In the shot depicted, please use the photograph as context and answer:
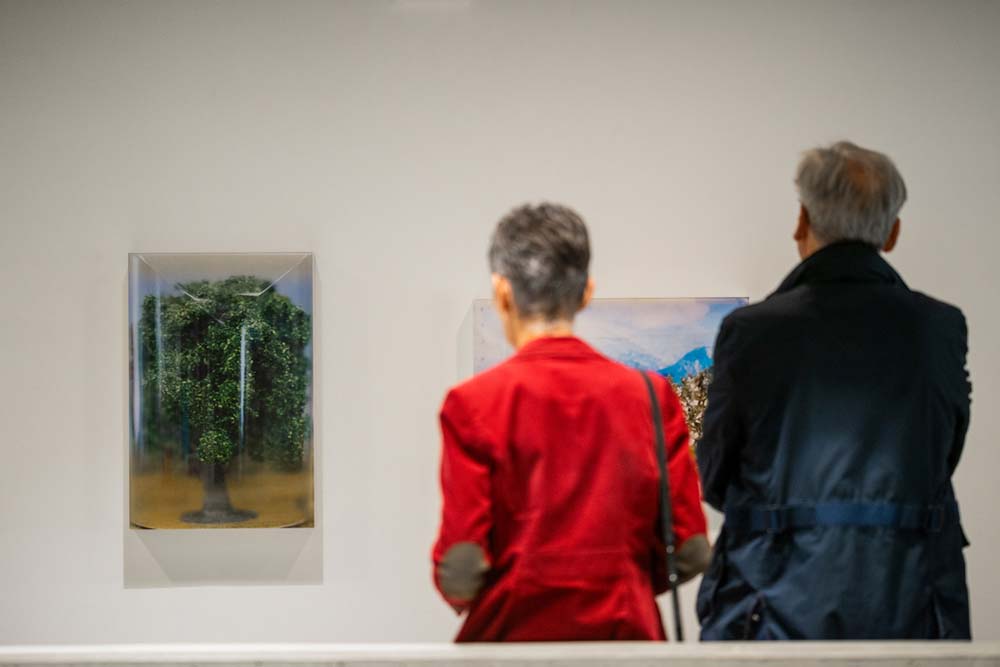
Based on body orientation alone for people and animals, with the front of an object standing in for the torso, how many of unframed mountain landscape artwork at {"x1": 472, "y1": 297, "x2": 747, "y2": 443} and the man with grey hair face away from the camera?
1

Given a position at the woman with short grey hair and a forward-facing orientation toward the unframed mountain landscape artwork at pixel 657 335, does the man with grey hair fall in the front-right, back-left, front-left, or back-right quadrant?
front-right

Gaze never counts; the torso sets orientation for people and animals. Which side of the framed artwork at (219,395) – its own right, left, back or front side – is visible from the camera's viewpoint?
front

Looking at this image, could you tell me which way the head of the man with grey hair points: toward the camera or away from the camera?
away from the camera

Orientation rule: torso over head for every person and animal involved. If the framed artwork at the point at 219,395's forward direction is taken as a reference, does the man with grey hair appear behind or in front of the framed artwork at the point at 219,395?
in front

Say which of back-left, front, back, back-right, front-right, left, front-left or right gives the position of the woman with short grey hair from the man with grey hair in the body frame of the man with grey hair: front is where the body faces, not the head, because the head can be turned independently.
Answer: back-left

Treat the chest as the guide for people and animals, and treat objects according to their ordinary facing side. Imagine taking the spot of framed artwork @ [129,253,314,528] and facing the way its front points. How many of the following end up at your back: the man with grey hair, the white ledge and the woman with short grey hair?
0

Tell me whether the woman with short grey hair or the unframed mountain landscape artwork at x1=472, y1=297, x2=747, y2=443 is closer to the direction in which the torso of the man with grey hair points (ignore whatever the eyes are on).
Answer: the unframed mountain landscape artwork

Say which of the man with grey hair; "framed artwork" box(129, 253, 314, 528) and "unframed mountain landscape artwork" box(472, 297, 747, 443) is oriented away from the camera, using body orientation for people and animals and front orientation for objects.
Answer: the man with grey hair

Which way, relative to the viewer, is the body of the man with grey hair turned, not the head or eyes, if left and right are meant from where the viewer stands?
facing away from the viewer

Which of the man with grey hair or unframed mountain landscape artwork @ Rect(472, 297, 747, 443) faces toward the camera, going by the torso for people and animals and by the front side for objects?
the unframed mountain landscape artwork

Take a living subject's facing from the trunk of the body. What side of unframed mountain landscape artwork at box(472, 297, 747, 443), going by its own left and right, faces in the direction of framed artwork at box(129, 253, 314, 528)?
right

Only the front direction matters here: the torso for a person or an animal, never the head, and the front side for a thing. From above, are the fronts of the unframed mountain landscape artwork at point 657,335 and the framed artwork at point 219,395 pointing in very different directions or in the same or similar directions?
same or similar directions

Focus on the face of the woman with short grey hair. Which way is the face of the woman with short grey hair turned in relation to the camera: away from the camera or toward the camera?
away from the camera

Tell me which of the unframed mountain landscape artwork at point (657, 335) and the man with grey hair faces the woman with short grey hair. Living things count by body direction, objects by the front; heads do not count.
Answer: the unframed mountain landscape artwork

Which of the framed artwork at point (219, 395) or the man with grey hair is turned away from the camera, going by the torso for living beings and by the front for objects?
the man with grey hair

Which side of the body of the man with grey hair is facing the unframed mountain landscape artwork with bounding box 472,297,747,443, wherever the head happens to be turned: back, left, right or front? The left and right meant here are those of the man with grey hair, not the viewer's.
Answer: front

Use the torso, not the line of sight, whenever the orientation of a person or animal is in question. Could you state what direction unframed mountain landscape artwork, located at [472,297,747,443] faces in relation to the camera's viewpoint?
facing the viewer
